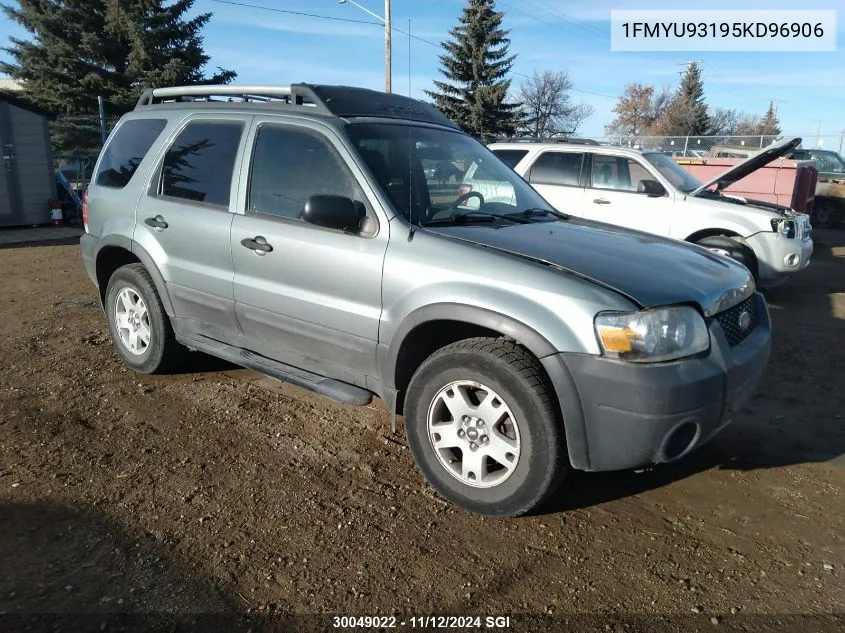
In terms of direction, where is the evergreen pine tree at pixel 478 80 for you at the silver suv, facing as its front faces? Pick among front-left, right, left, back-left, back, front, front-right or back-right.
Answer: back-left

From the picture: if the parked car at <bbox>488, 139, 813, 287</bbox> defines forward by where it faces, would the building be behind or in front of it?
behind

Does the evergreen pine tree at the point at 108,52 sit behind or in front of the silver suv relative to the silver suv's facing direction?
behind

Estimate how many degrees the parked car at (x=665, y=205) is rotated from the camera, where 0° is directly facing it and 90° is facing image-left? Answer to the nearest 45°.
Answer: approximately 315°

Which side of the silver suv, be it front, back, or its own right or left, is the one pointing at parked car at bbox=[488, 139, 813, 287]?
left

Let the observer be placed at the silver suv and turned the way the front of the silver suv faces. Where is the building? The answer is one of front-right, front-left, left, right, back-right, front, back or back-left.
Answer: back

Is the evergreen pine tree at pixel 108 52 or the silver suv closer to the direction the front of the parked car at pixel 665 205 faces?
the silver suv

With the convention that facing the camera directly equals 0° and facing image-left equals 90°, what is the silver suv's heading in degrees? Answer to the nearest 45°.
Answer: approximately 315°
